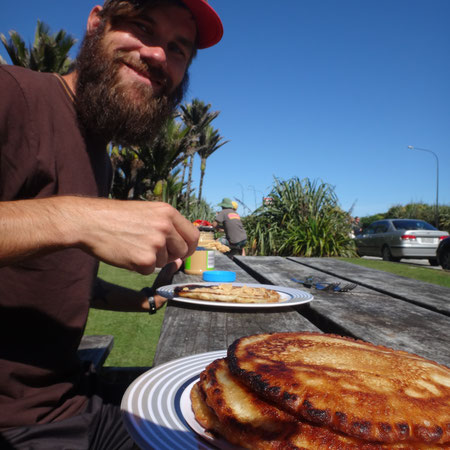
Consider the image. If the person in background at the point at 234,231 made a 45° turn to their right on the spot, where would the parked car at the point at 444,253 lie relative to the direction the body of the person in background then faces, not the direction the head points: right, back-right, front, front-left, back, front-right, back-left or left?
right

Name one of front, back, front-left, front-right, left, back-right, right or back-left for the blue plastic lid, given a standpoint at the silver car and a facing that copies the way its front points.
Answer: back-left

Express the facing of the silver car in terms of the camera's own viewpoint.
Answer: facing away from the viewer and to the left of the viewer

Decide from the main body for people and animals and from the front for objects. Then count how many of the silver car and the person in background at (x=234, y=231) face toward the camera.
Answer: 0

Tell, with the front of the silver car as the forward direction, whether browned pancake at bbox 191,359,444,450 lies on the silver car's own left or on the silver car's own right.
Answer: on the silver car's own left

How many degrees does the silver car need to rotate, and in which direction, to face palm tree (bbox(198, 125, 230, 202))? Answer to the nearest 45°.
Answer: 0° — it already faces it

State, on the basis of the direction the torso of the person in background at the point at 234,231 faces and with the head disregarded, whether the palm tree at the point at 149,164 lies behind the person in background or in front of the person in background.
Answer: in front
